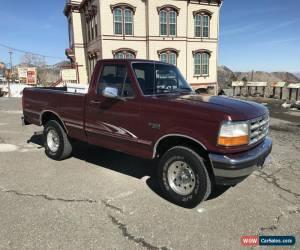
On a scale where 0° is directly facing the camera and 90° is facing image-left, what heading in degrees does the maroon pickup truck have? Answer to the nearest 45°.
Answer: approximately 315°
